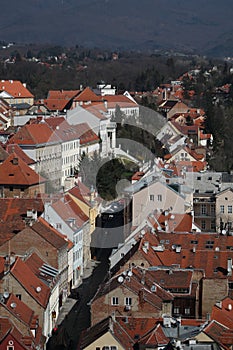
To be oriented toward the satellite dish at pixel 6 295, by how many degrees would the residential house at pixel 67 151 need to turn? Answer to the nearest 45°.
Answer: approximately 45° to its right

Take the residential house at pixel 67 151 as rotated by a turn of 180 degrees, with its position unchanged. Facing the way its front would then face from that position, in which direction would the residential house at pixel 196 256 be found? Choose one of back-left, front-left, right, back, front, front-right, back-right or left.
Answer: back-left

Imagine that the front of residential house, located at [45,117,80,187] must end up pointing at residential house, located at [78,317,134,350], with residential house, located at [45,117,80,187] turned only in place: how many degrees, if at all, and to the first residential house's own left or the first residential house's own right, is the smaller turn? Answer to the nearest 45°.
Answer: approximately 45° to the first residential house's own right

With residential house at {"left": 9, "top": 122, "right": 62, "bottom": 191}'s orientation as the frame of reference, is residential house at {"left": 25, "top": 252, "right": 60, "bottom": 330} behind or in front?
in front

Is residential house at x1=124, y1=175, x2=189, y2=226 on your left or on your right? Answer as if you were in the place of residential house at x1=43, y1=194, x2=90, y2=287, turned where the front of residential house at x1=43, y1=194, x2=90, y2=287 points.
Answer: on your left

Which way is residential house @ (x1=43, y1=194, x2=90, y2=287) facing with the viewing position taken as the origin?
facing the viewer and to the right of the viewer

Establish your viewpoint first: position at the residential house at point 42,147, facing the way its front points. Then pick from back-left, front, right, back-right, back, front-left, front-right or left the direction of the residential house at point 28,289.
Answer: front-right

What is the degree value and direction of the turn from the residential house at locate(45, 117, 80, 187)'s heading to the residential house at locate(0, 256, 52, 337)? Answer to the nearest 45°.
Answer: approximately 45° to its right

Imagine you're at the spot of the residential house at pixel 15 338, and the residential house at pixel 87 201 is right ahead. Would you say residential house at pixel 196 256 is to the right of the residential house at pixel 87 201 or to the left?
right

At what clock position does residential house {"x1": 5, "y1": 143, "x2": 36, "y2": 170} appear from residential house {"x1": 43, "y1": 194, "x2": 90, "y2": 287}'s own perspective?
residential house {"x1": 5, "y1": 143, "x2": 36, "y2": 170} is roughly at 7 o'clock from residential house {"x1": 43, "y1": 194, "x2": 90, "y2": 287}.
